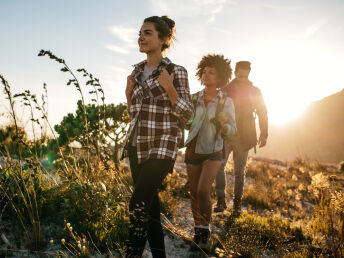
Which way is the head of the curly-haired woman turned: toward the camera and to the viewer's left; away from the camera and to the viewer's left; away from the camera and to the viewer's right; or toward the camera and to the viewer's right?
toward the camera and to the viewer's left

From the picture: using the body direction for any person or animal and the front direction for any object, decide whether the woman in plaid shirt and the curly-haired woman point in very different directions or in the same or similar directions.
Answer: same or similar directions

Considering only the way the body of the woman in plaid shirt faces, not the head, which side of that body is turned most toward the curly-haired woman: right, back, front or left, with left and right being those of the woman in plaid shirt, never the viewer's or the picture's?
back

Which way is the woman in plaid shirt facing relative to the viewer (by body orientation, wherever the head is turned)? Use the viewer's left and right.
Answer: facing the viewer and to the left of the viewer

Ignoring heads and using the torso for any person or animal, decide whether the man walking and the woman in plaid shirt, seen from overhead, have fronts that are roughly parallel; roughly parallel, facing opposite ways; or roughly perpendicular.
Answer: roughly parallel

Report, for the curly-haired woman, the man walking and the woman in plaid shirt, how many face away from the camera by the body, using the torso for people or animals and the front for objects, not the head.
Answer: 0

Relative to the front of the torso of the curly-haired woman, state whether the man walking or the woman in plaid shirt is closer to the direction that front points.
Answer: the woman in plaid shirt

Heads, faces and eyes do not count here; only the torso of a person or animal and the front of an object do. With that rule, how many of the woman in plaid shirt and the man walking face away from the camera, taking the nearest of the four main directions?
0

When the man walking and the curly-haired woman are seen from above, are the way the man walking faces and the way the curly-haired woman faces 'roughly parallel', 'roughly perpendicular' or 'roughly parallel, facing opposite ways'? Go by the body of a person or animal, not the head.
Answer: roughly parallel

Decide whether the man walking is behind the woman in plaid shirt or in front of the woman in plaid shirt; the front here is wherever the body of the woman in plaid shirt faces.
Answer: behind
